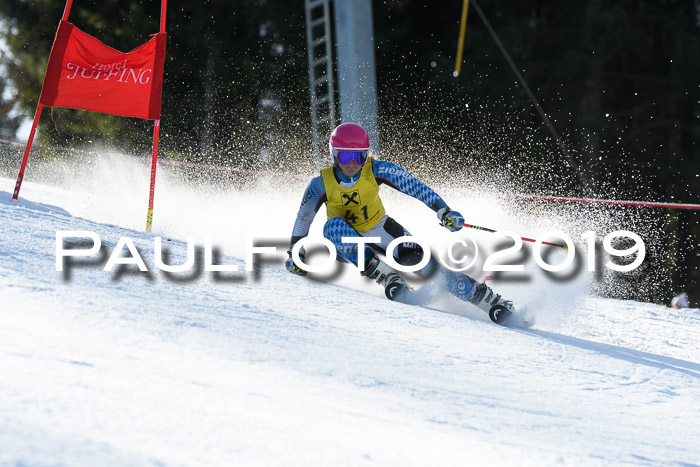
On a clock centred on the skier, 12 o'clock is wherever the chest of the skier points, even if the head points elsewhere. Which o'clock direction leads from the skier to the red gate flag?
The red gate flag is roughly at 4 o'clock from the skier.

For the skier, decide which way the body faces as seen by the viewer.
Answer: toward the camera

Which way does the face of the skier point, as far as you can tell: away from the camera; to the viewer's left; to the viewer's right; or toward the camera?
toward the camera
